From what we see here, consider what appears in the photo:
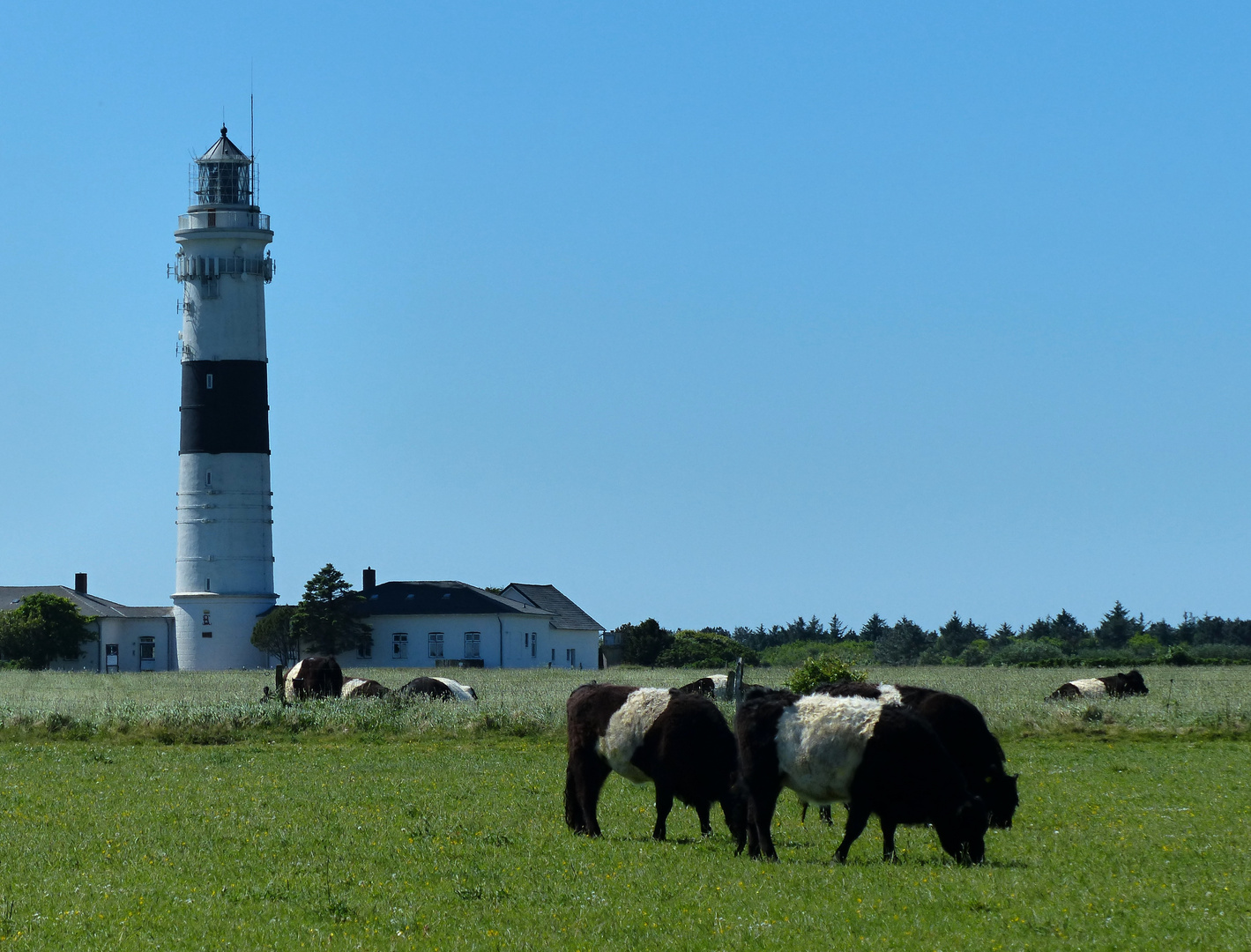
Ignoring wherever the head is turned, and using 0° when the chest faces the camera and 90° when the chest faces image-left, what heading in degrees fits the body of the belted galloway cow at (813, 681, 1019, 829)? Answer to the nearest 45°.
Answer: approximately 270°

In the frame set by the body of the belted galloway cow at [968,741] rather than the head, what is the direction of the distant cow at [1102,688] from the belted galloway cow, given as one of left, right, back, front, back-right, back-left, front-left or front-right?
left

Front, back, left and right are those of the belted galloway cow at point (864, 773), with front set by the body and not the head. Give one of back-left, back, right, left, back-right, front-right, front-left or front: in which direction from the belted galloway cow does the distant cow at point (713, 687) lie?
left

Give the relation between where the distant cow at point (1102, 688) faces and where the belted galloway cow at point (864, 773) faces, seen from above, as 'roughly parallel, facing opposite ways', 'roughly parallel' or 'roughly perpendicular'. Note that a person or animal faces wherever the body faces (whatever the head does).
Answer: roughly parallel

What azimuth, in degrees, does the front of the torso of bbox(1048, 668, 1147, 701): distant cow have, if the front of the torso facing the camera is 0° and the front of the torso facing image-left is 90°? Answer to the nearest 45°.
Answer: approximately 270°

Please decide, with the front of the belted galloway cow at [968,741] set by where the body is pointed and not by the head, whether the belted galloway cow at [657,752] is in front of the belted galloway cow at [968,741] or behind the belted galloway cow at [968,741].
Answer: behind

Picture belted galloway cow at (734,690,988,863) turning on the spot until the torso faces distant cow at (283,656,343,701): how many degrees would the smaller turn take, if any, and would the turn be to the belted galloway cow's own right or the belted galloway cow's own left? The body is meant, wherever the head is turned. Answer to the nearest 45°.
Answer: approximately 135° to the belted galloway cow's own left

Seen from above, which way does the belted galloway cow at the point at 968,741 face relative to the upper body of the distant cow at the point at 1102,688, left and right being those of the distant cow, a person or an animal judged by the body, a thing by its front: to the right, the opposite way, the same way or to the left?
the same way

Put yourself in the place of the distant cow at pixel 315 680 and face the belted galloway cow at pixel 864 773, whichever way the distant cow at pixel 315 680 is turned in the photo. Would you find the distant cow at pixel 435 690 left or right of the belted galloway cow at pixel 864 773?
left

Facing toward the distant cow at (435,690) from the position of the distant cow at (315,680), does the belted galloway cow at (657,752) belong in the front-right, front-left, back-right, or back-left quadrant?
front-right

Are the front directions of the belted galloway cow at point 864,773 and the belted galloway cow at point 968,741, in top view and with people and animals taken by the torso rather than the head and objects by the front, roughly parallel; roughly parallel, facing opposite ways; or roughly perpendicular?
roughly parallel

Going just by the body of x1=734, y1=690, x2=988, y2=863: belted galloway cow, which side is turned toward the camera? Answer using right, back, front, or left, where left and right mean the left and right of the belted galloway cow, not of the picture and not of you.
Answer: right

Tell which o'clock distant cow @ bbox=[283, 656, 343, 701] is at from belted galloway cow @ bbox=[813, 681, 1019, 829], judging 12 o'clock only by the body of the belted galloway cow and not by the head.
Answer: The distant cow is roughly at 8 o'clock from the belted galloway cow.
